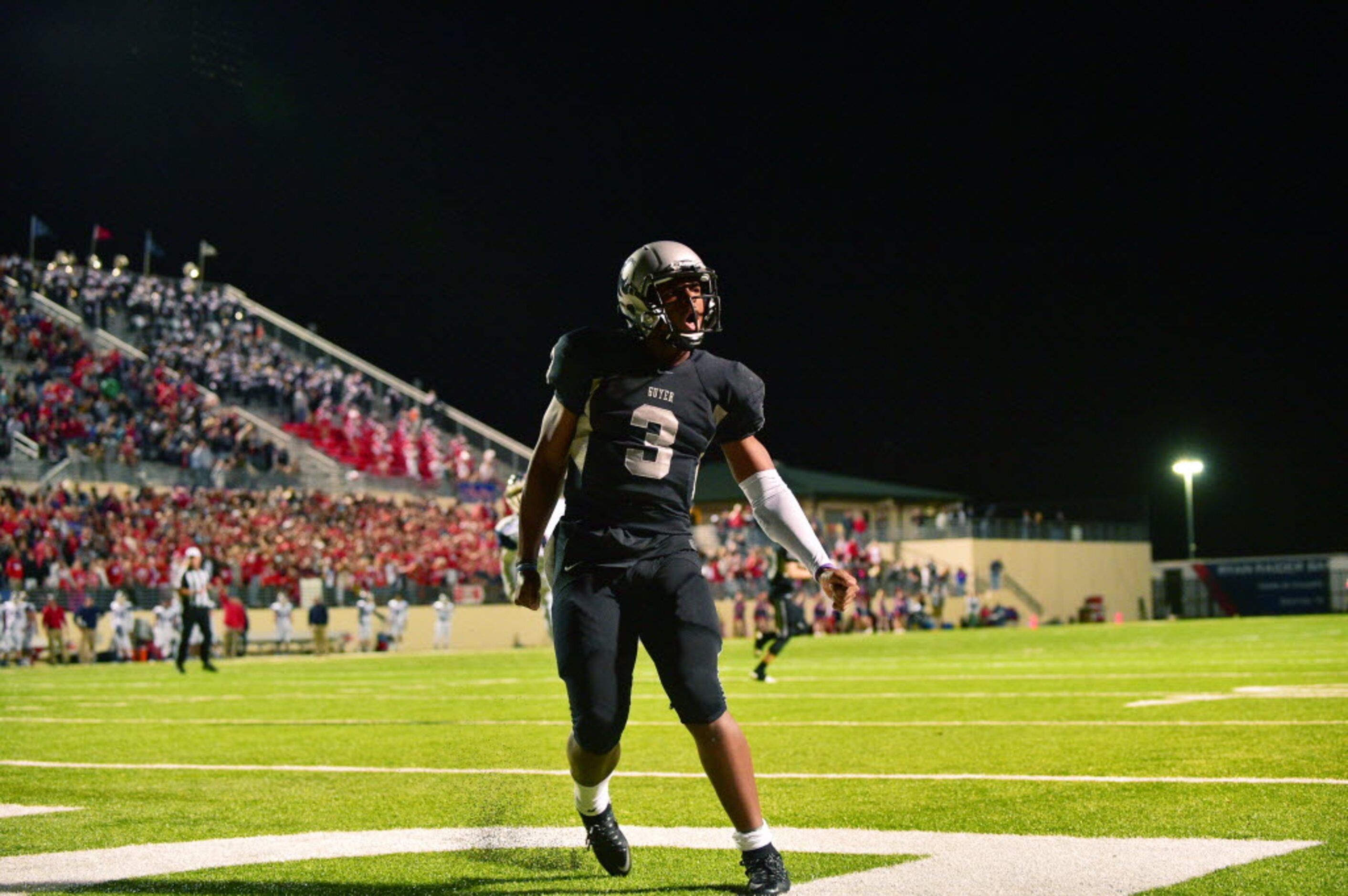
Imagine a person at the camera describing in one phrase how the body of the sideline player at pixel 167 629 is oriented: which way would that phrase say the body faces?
toward the camera

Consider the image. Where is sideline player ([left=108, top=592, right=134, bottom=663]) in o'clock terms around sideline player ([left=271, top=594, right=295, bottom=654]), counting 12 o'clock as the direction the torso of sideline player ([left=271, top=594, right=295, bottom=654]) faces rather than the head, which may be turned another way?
sideline player ([left=108, top=592, right=134, bottom=663]) is roughly at 2 o'clock from sideline player ([left=271, top=594, right=295, bottom=654]).

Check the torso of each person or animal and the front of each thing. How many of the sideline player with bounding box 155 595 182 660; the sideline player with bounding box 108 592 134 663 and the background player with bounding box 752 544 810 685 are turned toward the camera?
2

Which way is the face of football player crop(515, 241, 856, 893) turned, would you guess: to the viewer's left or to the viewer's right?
to the viewer's right

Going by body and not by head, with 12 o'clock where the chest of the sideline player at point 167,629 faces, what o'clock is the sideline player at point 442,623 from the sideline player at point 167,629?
the sideline player at point 442,623 is roughly at 8 o'clock from the sideline player at point 167,629.

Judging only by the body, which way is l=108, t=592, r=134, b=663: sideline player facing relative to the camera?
toward the camera

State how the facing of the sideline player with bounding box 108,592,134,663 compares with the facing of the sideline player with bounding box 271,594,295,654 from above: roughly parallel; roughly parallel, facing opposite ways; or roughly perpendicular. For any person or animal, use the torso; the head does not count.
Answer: roughly parallel

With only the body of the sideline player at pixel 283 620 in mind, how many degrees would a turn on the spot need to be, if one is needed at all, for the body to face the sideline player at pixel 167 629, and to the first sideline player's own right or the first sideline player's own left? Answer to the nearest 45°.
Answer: approximately 45° to the first sideline player's own right

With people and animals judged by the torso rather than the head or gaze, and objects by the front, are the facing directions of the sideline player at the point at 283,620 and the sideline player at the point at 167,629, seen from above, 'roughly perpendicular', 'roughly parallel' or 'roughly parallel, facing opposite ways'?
roughly parallel

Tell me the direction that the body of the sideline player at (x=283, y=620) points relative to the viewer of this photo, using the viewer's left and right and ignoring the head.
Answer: facing the viewer

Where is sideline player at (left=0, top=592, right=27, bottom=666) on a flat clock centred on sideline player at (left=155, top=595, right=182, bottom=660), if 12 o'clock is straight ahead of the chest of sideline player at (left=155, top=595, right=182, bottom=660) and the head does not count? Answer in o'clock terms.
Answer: sideline player at (left=0, top=592, right=27, bottom=666) is roughly at 2 o'clock from sideline player at (left=155, top=595, right=182, bottom=660).

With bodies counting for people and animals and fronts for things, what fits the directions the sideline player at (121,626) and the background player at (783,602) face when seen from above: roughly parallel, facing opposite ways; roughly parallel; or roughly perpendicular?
roughly perpendicular
